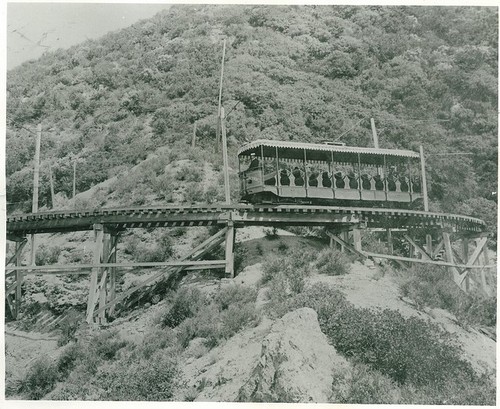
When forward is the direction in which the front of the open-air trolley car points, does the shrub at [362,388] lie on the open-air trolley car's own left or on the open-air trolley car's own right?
on the open-air trolley car's own left

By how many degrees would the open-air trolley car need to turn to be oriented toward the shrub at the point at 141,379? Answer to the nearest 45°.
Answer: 0° — it already faces it

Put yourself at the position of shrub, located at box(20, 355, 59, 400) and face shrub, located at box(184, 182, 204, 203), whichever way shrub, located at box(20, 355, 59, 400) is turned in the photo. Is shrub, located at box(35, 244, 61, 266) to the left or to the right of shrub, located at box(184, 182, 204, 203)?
left

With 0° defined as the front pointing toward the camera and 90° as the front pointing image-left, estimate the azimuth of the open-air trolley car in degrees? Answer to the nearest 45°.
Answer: approximately 45°

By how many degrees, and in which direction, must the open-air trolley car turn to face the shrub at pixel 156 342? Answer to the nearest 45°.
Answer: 0° — it already faces it

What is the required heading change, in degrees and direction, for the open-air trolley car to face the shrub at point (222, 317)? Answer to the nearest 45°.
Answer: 0° — it already faces it
